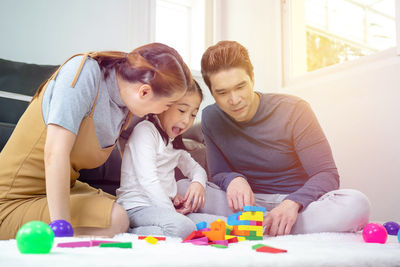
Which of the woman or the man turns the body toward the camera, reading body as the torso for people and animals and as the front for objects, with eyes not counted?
the man

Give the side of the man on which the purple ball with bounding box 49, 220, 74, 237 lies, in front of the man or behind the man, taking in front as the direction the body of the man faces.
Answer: in front

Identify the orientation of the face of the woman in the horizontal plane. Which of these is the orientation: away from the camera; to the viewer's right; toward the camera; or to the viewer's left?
to the viewer's right

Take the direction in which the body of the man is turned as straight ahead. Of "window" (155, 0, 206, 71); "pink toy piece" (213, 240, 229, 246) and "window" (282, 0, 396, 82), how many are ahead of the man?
1

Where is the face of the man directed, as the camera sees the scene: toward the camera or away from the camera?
toward the camera

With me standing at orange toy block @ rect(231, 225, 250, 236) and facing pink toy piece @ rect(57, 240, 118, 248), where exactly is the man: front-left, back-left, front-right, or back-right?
back-right

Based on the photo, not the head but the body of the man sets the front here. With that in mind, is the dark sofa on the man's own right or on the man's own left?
on the man's own right

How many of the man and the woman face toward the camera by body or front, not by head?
1

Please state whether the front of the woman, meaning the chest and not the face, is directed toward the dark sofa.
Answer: no

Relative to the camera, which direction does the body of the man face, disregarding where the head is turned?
toward the camera

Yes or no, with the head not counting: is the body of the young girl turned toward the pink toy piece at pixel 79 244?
no

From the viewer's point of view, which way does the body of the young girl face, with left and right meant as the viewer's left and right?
facing the viewer and to the right of the viewer

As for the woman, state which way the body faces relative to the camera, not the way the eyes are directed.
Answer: to the viewer's right
